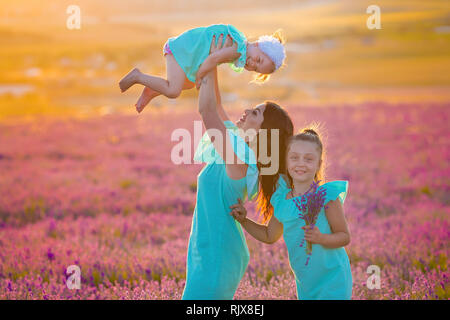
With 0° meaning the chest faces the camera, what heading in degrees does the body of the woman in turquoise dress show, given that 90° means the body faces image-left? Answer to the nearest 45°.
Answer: approximately 90°
